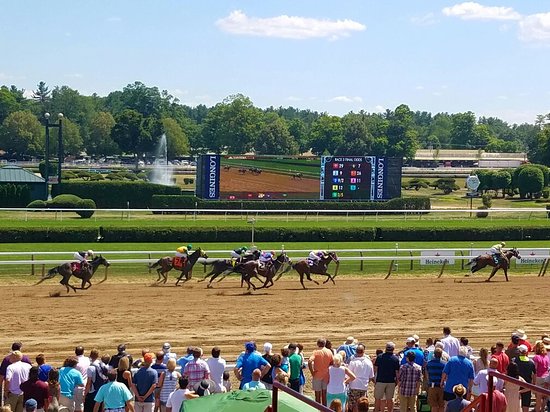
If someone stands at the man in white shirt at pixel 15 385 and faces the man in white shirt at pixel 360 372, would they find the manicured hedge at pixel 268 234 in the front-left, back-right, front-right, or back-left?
front-left

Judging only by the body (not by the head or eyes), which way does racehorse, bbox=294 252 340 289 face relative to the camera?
to the viewer's right

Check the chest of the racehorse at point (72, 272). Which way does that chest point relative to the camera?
to the viewer's right

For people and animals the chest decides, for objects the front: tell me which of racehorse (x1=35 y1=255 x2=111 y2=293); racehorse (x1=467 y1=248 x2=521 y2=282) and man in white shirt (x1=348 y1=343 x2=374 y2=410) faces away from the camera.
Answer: the man in white shirt

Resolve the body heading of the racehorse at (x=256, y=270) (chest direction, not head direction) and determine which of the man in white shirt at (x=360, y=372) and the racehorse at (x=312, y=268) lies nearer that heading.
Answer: the racehorse

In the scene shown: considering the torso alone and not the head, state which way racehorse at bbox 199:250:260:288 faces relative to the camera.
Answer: to the viewer's right

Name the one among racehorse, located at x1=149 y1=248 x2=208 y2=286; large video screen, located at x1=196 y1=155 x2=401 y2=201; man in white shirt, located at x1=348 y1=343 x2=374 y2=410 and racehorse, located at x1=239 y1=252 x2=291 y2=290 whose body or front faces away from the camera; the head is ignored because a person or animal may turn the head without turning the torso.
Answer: the man in white shirt

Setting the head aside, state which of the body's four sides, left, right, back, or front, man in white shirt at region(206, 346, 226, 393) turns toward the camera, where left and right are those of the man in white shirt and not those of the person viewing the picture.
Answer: back

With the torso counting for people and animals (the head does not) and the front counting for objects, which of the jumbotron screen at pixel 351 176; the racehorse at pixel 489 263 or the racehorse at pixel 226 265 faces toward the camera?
the jumbotron screen

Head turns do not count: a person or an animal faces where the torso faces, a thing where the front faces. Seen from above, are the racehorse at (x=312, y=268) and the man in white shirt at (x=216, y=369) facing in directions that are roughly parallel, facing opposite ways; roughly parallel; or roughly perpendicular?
roughly perpendicular

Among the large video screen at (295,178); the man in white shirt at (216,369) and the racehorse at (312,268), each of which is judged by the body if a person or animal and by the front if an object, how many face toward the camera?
1

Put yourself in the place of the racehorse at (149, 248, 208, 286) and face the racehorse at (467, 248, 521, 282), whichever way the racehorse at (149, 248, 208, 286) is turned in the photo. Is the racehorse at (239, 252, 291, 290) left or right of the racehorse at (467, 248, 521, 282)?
right

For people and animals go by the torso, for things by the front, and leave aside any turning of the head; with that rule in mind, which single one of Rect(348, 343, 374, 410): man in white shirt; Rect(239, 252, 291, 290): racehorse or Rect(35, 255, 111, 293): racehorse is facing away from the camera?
the man in white shirt

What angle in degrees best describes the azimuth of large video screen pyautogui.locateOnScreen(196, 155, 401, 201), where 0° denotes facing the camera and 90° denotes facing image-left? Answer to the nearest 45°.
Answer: approximately 0°

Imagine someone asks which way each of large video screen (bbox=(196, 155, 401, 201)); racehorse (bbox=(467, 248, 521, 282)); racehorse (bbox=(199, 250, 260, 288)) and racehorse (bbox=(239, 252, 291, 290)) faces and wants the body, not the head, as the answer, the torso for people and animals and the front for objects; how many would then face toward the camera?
1
